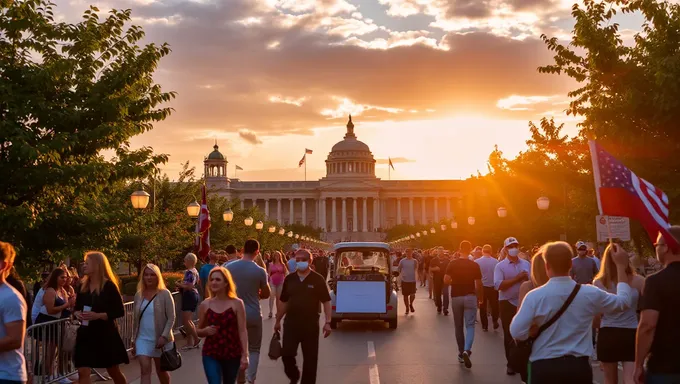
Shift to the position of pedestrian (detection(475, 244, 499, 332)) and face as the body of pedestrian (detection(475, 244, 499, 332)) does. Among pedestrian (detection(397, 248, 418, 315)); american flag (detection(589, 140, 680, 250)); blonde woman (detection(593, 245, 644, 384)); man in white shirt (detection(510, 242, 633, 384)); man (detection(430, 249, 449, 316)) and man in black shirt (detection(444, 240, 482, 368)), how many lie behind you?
4

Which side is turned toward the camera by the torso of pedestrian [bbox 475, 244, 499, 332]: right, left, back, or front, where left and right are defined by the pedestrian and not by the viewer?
back

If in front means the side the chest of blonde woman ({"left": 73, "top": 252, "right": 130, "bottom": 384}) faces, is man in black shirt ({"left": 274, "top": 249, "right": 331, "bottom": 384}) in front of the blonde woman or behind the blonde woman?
behind

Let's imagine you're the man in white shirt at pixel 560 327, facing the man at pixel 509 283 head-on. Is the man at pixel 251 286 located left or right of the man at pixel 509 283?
left

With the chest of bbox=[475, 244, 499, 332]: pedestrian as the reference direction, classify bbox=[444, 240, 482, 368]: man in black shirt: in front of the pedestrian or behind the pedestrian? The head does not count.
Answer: behind

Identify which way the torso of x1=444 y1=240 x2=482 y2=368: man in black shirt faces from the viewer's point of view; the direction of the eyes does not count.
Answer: away from the camera

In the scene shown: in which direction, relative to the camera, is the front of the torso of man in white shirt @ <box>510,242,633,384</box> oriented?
away from the camera

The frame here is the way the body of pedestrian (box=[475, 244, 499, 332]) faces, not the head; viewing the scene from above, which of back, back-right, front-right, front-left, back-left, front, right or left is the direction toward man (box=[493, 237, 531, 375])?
back

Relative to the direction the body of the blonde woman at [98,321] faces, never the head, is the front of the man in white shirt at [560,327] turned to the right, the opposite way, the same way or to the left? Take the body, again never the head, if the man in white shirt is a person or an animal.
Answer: the opposite way

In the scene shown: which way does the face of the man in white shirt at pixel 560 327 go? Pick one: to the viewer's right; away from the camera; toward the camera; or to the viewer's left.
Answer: away from the camera
